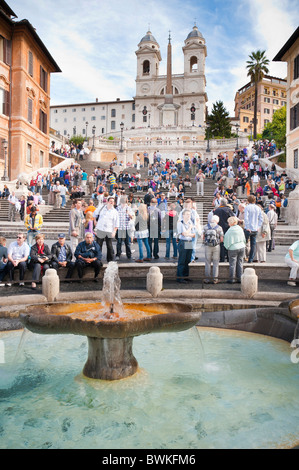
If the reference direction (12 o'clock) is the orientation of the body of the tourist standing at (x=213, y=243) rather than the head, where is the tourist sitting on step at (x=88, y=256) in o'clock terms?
The tourist sitting on step is roughly at 9 o'clock from the tourist standing.

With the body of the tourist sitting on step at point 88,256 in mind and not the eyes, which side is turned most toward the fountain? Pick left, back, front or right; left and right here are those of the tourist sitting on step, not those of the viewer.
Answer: front

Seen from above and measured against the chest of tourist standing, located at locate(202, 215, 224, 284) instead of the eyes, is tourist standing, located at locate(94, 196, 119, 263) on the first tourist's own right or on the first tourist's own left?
on the first tourist's own left

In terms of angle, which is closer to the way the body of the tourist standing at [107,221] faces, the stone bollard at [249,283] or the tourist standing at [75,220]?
the stone bollard

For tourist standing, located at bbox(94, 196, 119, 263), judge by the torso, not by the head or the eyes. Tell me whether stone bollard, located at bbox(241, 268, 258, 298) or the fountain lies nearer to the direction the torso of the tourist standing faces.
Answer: the fountain

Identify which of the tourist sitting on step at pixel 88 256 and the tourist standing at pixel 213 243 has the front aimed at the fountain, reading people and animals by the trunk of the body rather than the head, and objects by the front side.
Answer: the tourist sitting on step

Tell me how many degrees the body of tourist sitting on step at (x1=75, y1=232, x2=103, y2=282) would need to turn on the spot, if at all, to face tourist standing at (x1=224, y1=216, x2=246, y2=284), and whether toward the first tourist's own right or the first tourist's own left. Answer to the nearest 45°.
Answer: approximately 90° to the first tourist's own left

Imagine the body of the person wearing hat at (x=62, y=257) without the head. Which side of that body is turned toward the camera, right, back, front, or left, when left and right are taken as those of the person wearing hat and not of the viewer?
front

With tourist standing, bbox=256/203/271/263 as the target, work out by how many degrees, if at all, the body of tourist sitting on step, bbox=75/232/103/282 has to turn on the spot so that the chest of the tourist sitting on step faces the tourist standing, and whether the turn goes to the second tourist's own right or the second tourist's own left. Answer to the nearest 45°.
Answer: approximately 90° to the second tourist's own left

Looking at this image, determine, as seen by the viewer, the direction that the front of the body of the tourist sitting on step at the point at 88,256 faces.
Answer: toward the camera

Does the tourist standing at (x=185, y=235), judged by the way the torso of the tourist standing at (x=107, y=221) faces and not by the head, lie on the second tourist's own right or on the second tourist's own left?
on the second tourist's own left

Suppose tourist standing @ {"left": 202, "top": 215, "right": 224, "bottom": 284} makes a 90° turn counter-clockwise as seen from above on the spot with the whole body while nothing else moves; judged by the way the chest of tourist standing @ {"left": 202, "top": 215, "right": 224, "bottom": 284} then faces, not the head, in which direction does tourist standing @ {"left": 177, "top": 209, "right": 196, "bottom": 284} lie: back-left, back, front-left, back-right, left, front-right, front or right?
front

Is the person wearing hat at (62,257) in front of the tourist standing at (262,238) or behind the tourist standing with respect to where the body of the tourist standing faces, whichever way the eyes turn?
in front

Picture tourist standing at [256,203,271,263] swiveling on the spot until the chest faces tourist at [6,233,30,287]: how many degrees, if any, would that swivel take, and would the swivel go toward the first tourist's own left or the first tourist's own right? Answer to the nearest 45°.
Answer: approximately 45° to the first tourist's own left

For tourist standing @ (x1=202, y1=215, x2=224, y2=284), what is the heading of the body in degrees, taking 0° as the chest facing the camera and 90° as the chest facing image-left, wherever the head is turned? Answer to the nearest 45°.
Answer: approximately 180°

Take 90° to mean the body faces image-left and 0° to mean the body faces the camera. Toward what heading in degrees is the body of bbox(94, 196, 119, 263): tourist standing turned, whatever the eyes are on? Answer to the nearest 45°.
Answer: approximately 0°
